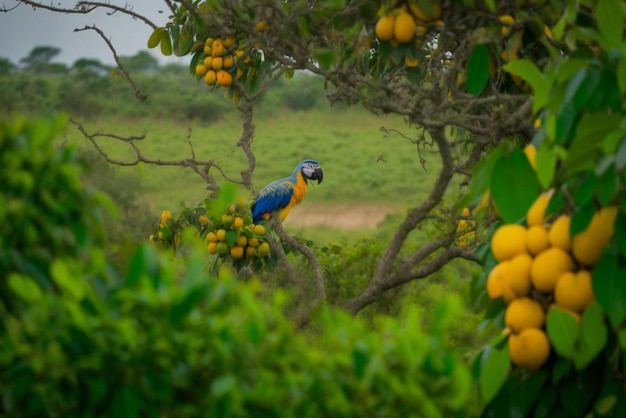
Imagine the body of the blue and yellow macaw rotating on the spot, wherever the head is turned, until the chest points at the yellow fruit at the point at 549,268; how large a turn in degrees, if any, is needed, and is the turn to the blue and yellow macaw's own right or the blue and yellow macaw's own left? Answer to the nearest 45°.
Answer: approximately 90° to the blue and yellow macaw's own right

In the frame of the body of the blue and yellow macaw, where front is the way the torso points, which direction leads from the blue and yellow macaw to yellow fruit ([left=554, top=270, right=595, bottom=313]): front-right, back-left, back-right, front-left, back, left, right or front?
right

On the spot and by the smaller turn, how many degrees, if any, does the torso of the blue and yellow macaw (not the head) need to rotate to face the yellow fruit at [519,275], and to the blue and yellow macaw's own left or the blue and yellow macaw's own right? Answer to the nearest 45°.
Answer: approximately 90° to the blue and yellow macaw's own right

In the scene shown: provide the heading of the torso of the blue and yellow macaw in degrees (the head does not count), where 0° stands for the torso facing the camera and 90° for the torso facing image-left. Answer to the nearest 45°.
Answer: approximately 270°

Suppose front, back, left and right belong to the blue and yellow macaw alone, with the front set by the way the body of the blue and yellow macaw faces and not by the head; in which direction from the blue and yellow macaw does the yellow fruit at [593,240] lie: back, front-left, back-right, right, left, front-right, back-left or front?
right

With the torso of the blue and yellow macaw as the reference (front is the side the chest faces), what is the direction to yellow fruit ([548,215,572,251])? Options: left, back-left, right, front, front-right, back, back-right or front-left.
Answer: right

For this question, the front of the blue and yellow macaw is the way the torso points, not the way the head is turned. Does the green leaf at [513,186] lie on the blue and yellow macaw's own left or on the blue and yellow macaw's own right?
on the blue and yellow macaw's own right

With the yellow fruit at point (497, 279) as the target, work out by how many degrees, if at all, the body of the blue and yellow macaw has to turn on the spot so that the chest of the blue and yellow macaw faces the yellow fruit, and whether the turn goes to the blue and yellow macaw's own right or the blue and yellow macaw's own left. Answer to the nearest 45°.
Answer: approximately 90° to the blue and yellow macaw's own right

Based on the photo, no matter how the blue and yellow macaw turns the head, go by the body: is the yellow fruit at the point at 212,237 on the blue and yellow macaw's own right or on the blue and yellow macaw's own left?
on the blue and yellow macaw's own right
